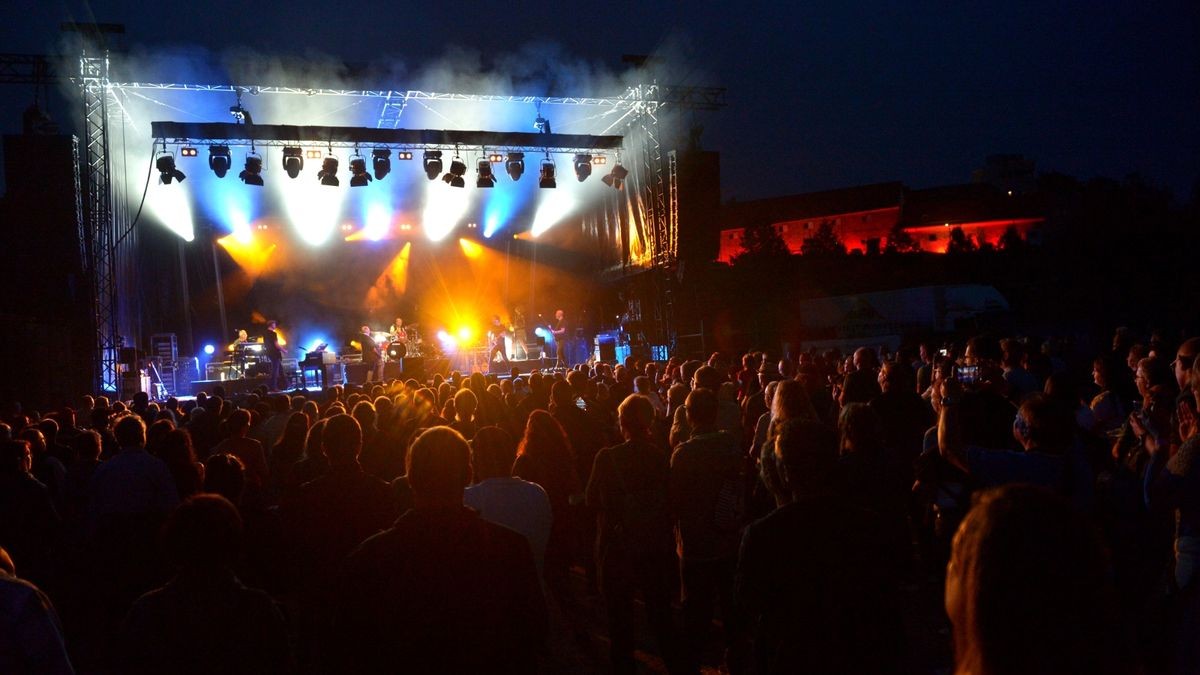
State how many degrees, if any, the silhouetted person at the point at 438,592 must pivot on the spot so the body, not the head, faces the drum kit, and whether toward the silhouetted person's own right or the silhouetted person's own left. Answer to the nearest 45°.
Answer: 0° — they already face it

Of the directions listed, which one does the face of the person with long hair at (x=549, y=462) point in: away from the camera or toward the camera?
away from the camera

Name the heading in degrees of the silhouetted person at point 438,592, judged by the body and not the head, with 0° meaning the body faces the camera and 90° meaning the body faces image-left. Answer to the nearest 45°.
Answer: approximately 180°

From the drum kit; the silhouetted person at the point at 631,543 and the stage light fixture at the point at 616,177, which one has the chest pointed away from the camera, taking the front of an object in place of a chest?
the silhouetted person

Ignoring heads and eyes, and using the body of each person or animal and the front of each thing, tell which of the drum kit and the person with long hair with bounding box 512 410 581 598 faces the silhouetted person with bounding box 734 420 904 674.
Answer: the drum kit

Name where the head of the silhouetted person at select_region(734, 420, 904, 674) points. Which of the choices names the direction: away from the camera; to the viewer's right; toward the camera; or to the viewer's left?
away from the camera

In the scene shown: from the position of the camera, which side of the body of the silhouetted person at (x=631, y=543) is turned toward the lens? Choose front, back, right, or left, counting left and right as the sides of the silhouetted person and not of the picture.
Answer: back

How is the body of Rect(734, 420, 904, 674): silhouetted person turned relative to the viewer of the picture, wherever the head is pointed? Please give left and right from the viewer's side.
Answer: facing away from the viewer and to the left of the viewer

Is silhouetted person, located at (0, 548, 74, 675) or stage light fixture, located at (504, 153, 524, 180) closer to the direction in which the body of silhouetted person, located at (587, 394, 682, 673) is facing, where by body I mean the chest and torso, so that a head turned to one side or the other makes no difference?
the stage light fixture

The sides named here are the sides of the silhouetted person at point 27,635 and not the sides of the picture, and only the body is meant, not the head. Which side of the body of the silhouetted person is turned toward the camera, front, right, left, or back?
back

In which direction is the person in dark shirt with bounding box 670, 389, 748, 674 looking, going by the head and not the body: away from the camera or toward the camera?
away from the camera

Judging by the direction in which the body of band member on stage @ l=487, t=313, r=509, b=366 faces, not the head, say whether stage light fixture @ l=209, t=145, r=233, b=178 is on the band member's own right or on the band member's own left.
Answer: on the band member's own right
